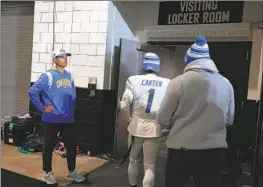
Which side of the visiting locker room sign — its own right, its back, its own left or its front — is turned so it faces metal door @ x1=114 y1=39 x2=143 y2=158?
right

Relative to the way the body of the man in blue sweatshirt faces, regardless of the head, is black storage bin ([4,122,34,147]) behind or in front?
behind

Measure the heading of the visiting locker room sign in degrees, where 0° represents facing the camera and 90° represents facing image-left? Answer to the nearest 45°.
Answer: approximately 0°

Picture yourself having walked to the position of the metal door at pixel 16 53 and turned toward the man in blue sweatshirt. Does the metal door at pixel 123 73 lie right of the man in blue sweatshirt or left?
left

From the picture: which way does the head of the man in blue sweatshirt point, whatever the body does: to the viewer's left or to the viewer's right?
to the viewer's right

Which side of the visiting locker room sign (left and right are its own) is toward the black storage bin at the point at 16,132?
right

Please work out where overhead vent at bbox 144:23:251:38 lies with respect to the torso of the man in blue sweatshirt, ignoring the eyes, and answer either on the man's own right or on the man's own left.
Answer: on the man's own left

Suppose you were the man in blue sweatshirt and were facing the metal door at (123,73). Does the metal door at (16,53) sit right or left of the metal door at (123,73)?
left

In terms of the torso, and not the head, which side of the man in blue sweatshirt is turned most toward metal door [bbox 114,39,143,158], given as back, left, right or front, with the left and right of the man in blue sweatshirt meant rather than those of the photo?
left
